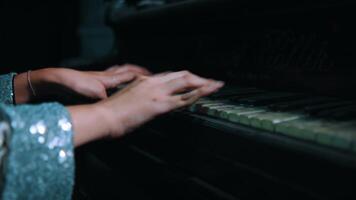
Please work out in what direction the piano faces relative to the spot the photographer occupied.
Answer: facing the viewer and to the left of the viewer
